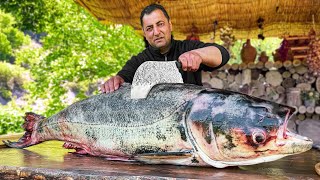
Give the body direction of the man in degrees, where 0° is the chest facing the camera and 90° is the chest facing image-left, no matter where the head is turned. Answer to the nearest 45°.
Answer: approximately 0°

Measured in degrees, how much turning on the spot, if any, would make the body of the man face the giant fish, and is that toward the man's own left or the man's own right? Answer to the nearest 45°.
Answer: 0° — they already face it
